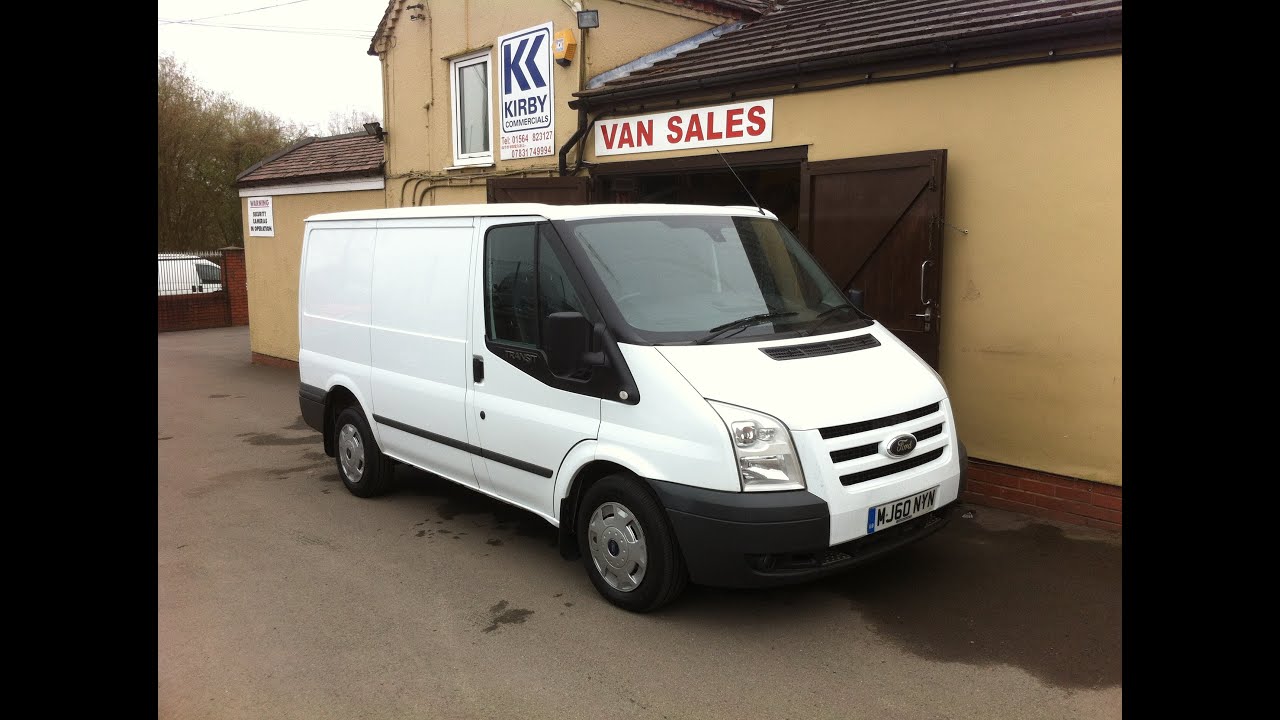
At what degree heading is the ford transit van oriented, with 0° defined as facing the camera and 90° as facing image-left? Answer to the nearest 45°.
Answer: approximately 315°

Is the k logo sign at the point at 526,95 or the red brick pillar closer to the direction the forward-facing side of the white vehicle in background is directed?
the red brick pillar

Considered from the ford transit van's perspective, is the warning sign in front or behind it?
behind

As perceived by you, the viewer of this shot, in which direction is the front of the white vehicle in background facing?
facing to the right of the viewer

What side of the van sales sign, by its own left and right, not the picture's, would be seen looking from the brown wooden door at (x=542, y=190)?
right

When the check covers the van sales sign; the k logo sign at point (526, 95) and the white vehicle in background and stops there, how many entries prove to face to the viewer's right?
1

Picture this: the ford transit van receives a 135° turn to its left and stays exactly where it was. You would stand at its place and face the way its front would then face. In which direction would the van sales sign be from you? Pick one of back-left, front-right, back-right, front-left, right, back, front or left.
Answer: front
